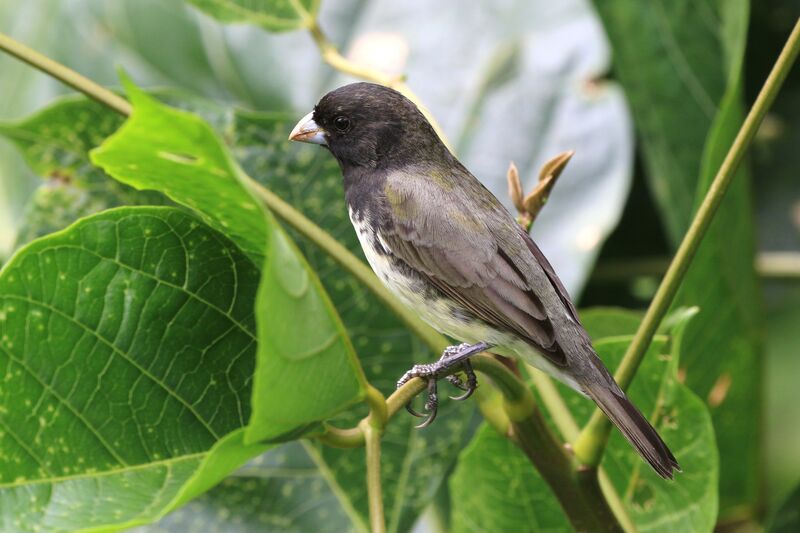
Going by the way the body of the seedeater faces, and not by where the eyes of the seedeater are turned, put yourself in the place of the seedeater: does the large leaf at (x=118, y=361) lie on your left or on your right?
on your left

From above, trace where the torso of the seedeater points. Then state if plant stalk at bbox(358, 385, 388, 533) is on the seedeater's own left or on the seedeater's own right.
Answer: on the seedeater's own left

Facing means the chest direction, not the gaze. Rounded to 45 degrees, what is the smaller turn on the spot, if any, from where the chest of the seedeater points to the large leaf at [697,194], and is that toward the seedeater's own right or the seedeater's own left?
approximately 135° to the seedeater's own right

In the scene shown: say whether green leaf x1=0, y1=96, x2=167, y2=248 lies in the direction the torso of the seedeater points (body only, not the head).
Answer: yes

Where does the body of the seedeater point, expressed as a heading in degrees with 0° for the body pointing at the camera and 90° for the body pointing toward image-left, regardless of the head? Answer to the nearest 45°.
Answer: approximately 90°

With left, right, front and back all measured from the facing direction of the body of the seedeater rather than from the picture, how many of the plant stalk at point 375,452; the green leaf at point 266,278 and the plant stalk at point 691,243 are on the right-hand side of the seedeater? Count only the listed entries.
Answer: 0

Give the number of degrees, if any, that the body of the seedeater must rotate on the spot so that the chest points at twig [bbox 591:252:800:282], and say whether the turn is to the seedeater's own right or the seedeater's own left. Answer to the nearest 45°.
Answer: approximately 135° to the seedeater's own right

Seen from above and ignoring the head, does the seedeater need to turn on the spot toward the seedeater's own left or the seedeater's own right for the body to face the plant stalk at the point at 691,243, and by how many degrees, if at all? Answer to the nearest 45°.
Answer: approximately 135° to the seedeater's own left
